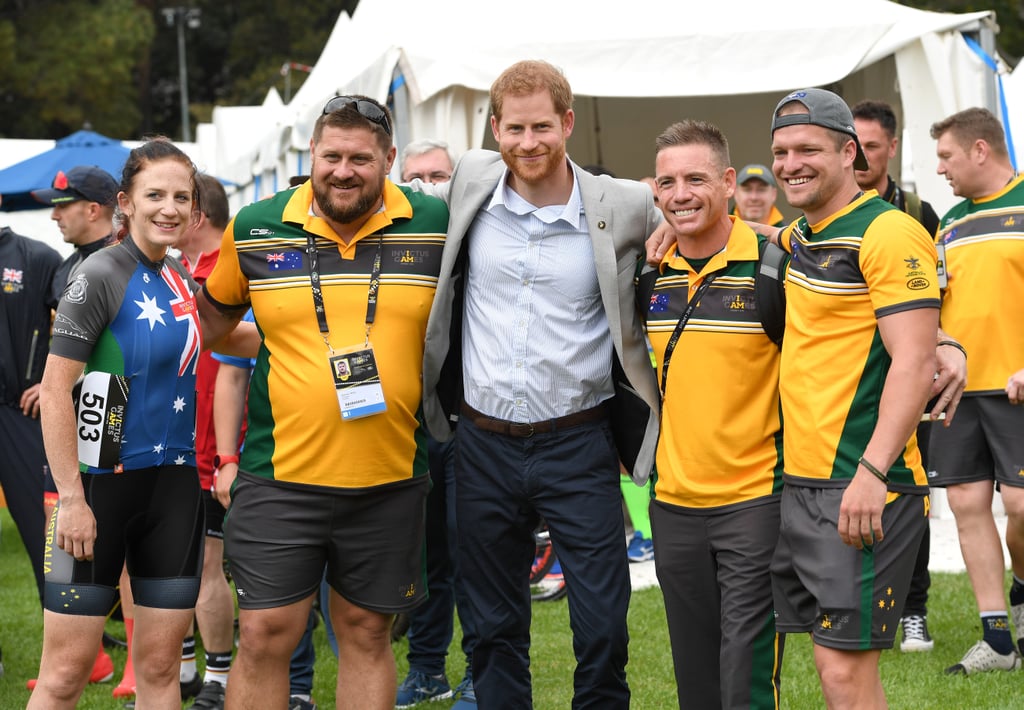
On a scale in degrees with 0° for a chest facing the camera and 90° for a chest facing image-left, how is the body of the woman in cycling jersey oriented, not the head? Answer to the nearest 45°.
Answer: approximately 315°

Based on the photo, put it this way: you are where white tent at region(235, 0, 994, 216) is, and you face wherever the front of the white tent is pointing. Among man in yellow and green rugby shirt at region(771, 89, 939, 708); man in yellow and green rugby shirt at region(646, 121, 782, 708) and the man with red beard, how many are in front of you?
3

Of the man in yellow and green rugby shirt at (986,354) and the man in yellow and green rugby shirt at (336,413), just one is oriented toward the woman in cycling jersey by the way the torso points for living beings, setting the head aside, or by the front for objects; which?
the man in yellow and green rugby shirt at (986,354)

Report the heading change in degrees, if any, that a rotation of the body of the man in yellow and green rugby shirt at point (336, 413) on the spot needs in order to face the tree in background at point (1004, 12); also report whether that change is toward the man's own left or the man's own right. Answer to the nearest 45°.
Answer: approximately 135° to the man's own left

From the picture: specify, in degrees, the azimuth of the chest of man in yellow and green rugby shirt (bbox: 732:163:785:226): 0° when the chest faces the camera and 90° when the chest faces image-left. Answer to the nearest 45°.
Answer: approximately 0°

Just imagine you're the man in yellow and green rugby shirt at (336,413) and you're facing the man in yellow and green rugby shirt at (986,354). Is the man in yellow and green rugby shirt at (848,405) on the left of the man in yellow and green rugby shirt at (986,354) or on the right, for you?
right

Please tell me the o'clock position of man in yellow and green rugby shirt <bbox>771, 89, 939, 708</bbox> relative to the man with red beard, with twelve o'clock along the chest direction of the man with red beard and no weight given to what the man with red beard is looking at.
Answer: The man in yellow and green rugby shirt is roughly at 10 o'clock from the man with red beard.

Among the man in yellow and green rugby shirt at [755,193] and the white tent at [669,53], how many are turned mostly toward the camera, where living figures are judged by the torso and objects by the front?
2

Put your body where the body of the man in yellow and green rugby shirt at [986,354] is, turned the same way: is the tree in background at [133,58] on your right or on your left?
on your right
